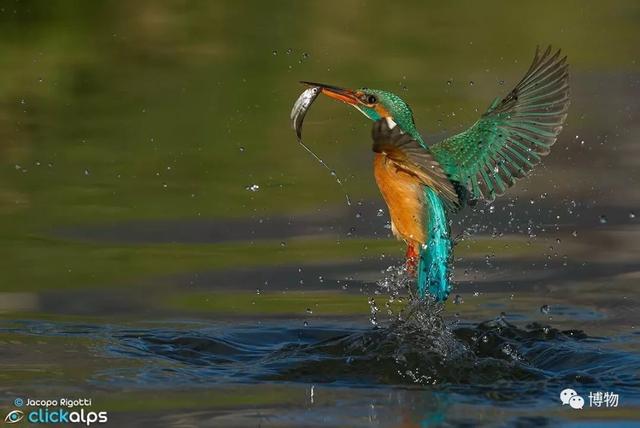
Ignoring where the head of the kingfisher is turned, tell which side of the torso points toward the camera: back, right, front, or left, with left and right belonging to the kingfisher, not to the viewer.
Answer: left
